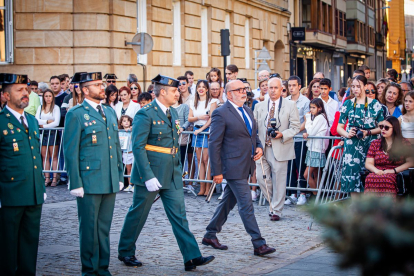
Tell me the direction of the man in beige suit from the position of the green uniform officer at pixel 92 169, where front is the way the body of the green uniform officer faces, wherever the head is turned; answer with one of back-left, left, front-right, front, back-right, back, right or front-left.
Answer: left

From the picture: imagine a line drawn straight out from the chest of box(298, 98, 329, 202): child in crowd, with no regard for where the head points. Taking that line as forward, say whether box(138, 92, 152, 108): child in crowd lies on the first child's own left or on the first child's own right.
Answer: on the first child's own right

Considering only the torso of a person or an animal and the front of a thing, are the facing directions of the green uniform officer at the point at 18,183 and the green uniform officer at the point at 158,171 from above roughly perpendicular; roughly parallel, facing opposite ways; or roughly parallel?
roughly parallel

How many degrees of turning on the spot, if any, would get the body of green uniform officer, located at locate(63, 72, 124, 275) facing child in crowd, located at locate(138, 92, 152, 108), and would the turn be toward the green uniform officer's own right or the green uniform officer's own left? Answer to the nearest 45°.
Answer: approximately 135° to the green uniform officer's own left

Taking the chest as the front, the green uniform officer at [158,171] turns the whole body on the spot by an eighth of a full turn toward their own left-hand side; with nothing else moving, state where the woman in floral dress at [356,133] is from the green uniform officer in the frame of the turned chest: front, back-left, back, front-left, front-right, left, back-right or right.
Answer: front-left

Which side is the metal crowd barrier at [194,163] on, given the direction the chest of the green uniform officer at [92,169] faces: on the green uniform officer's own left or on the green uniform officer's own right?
on the green uniform officer's own left

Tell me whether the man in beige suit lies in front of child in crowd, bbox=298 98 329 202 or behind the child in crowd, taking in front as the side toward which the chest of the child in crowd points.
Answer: in front

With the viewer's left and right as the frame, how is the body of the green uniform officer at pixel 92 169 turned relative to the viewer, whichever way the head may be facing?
facing the viewer and to the right of the viewer

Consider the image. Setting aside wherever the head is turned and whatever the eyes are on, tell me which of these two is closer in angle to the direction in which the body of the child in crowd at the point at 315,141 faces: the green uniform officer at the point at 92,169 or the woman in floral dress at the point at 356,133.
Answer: the green uniform officer

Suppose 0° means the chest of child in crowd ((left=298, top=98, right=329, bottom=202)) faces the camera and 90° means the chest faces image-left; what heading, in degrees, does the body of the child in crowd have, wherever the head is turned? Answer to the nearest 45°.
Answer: approximately 45°

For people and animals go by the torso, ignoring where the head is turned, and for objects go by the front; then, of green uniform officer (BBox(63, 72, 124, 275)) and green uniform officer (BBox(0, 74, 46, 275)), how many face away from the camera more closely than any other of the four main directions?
0

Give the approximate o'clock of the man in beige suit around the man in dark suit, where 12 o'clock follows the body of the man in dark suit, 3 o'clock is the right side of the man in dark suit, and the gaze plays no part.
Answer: The man in beige suit is roughly at 8 o'clock from the man in dark suit.

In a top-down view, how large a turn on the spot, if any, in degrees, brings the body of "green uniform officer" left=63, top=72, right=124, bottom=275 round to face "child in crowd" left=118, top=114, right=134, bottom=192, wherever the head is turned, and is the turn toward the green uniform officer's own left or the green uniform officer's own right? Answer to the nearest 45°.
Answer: approximately 135° to the green uniform officer's own left
